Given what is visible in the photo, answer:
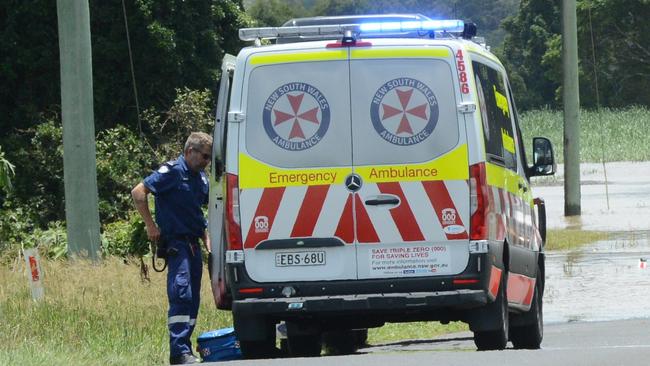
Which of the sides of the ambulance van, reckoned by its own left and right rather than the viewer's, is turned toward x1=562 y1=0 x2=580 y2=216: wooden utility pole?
front

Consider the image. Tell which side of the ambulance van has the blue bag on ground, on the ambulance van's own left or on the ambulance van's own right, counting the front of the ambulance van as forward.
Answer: on the ambulance van's own left

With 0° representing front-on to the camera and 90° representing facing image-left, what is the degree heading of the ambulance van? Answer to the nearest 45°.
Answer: approximately 180°

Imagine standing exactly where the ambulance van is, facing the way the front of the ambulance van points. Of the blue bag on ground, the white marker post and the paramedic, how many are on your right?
0

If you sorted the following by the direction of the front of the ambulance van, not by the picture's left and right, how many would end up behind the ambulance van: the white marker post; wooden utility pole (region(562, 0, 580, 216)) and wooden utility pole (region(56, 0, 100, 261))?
0

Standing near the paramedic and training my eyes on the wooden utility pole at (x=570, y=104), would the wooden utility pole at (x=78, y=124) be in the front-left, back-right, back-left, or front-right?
front-left

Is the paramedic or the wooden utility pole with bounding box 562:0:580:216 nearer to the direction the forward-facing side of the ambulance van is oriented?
the wooden utility pole

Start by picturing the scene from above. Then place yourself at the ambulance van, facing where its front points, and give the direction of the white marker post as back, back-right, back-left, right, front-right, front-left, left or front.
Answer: front-left

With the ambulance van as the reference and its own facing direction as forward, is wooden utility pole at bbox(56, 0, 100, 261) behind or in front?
in front
